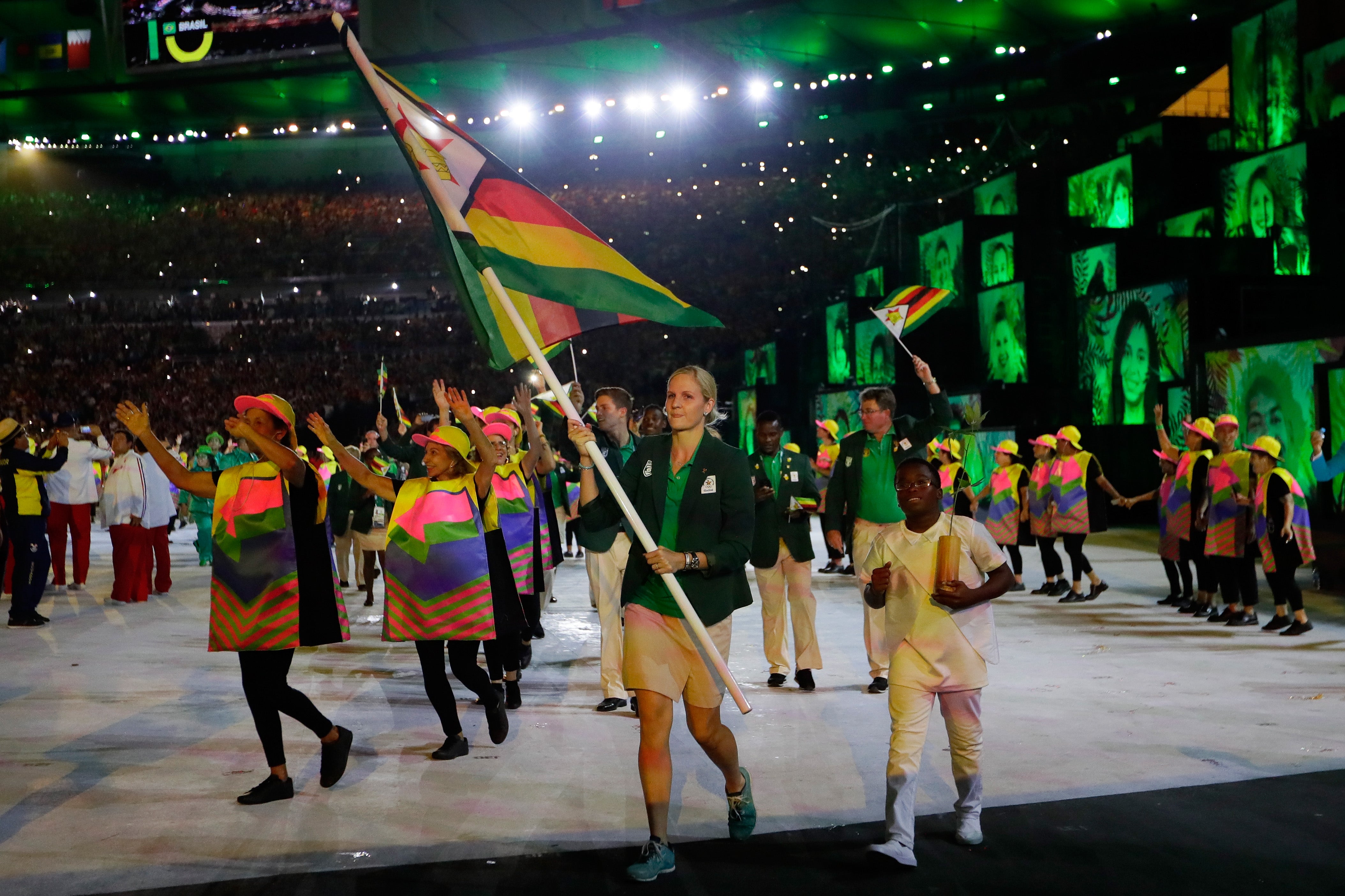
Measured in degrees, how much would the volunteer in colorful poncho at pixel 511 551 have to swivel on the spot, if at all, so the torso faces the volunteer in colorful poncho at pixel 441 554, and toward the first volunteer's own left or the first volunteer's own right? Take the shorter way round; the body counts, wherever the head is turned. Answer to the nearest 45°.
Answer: approximately 45° to the first volunteer's own left

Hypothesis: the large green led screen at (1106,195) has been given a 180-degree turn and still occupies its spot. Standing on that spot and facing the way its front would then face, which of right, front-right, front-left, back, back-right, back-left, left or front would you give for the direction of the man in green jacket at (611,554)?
back-right

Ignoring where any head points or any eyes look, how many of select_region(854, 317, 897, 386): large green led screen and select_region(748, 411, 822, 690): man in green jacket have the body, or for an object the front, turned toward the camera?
2

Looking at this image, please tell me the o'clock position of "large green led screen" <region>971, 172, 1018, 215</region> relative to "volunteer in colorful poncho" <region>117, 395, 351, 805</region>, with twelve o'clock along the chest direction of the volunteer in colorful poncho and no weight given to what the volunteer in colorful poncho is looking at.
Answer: The large green led screen is roughly at 6 o'clock from the volunteer in colorful poncho.

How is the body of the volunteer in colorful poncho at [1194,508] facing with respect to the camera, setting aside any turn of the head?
to the viewer's left

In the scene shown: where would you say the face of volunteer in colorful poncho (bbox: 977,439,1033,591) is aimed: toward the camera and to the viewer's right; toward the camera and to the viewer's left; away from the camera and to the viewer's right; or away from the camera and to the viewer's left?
toward the camera and to the viewer's left

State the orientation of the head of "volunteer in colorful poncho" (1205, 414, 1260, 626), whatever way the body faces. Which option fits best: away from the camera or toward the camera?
toward the camera

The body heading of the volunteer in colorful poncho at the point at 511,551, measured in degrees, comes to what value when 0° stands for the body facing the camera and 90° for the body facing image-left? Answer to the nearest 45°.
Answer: approximately 45°

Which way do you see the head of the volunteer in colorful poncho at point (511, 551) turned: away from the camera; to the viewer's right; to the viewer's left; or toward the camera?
toward the camera

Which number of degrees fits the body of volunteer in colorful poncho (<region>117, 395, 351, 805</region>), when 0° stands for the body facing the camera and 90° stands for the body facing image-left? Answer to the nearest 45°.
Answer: approximately 45°

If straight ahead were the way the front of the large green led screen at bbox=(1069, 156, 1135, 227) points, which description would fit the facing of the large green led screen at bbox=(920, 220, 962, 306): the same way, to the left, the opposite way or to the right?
the same way

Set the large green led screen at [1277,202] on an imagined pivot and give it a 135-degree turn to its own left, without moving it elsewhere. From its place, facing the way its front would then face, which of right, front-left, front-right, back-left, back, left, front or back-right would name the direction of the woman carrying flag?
right

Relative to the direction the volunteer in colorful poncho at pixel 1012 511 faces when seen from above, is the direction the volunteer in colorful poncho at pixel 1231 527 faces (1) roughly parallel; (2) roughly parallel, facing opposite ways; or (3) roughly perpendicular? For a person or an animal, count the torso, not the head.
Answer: roughly parallel

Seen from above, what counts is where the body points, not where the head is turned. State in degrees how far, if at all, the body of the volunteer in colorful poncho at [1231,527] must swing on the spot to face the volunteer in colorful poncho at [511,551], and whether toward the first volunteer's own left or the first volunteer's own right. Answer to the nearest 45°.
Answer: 0° — they already face them

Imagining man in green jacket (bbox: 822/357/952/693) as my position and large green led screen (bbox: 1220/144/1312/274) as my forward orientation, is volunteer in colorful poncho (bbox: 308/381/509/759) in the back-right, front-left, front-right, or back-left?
back-left
